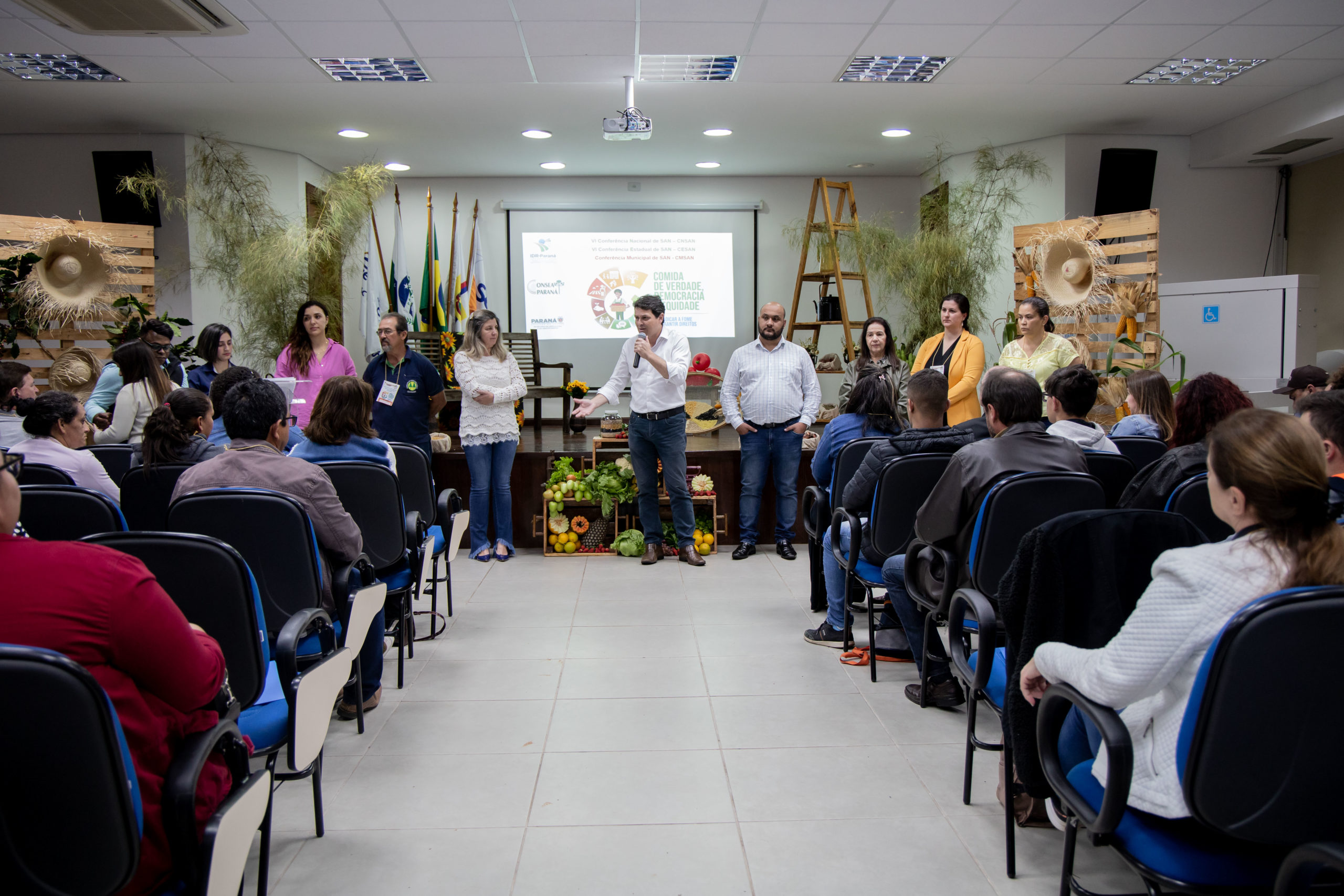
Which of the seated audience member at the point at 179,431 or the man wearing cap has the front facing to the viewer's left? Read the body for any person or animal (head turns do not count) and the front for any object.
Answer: the man wearing cap

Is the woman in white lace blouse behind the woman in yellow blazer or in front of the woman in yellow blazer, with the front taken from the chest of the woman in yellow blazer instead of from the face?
in front

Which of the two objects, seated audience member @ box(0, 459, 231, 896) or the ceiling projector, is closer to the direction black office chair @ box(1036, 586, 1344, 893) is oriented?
the ceiling projector

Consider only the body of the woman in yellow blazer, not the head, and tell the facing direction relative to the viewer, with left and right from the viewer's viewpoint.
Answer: facing the viewer and to the left of the viewer

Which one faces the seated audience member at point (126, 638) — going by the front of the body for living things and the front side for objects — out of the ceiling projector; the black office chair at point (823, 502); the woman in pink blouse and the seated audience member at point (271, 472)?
the woman in pink blouse

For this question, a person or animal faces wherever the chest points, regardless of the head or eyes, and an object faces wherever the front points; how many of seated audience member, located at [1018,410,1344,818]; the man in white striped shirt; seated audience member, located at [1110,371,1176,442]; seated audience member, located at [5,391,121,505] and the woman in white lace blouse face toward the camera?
2

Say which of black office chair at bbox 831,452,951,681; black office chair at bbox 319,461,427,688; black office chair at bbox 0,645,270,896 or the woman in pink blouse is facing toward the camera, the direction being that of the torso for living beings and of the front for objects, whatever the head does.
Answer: the woman in pink blouse

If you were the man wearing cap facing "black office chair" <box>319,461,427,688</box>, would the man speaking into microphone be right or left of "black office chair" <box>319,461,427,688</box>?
right

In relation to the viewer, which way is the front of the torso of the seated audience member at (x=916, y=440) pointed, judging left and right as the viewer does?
facing away from the viewer and to the left of the viewer

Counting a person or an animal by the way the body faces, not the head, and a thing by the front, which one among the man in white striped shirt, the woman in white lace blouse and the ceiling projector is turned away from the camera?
the ceiling projector

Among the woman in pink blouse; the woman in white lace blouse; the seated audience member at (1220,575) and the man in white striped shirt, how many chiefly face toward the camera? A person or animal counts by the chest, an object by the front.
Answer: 3

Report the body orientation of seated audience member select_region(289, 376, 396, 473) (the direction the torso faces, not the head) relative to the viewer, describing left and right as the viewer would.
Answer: facing away from the viewer

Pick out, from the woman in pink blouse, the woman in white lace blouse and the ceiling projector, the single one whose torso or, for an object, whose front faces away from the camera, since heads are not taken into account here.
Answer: the ceiling projector

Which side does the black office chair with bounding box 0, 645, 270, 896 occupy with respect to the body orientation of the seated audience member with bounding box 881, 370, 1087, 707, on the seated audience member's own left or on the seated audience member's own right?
on the seated audience member's own left

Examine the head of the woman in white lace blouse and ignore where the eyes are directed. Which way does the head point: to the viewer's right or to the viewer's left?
to the viewer's right

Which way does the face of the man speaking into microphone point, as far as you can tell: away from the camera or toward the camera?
toward the camera

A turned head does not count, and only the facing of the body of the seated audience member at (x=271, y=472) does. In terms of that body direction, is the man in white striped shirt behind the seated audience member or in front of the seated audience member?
in front

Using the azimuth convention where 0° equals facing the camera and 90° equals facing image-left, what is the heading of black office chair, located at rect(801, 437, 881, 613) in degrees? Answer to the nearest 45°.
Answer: approximately 135°
